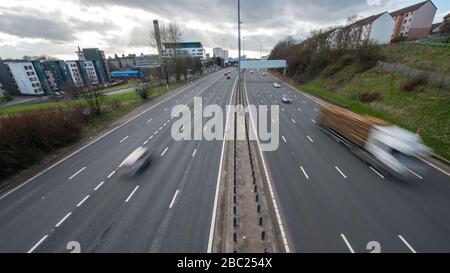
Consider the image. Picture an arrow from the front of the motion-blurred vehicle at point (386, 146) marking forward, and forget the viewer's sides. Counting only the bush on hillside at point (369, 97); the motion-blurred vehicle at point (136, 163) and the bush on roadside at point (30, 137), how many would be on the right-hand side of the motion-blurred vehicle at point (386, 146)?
2

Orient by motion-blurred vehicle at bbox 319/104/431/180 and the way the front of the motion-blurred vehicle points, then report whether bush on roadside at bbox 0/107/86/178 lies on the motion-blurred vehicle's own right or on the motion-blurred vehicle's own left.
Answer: on the motion-blurred vehicle's own right

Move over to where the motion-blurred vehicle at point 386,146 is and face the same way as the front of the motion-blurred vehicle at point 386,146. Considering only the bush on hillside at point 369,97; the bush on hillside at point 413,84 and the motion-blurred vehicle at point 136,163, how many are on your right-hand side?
1

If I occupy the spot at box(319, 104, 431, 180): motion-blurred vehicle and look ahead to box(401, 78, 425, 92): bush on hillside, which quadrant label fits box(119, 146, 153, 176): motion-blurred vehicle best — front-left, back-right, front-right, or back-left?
back-left

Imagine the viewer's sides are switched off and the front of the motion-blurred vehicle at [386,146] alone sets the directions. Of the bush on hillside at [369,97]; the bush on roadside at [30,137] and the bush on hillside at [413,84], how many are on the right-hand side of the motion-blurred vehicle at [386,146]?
1

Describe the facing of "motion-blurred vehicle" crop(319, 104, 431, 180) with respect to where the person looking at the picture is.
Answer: facing the viewer and to the right of the viewer

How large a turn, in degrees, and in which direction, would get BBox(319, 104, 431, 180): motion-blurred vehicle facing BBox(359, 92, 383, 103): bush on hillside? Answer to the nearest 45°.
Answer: approximately 135° to its left

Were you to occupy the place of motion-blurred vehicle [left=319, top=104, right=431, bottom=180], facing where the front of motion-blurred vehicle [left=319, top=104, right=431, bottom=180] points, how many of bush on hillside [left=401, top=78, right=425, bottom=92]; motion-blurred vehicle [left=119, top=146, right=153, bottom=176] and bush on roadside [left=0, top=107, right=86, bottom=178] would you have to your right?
2

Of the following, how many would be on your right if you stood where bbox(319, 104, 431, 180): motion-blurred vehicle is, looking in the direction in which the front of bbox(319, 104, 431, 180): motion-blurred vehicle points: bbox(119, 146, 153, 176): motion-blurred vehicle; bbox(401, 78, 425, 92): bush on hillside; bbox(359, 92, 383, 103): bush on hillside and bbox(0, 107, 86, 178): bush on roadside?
2

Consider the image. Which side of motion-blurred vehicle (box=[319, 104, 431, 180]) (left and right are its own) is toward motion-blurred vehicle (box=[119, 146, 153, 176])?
right

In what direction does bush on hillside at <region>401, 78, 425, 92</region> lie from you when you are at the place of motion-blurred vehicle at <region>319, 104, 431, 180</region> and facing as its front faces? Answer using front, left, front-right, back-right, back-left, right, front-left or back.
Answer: back-left
